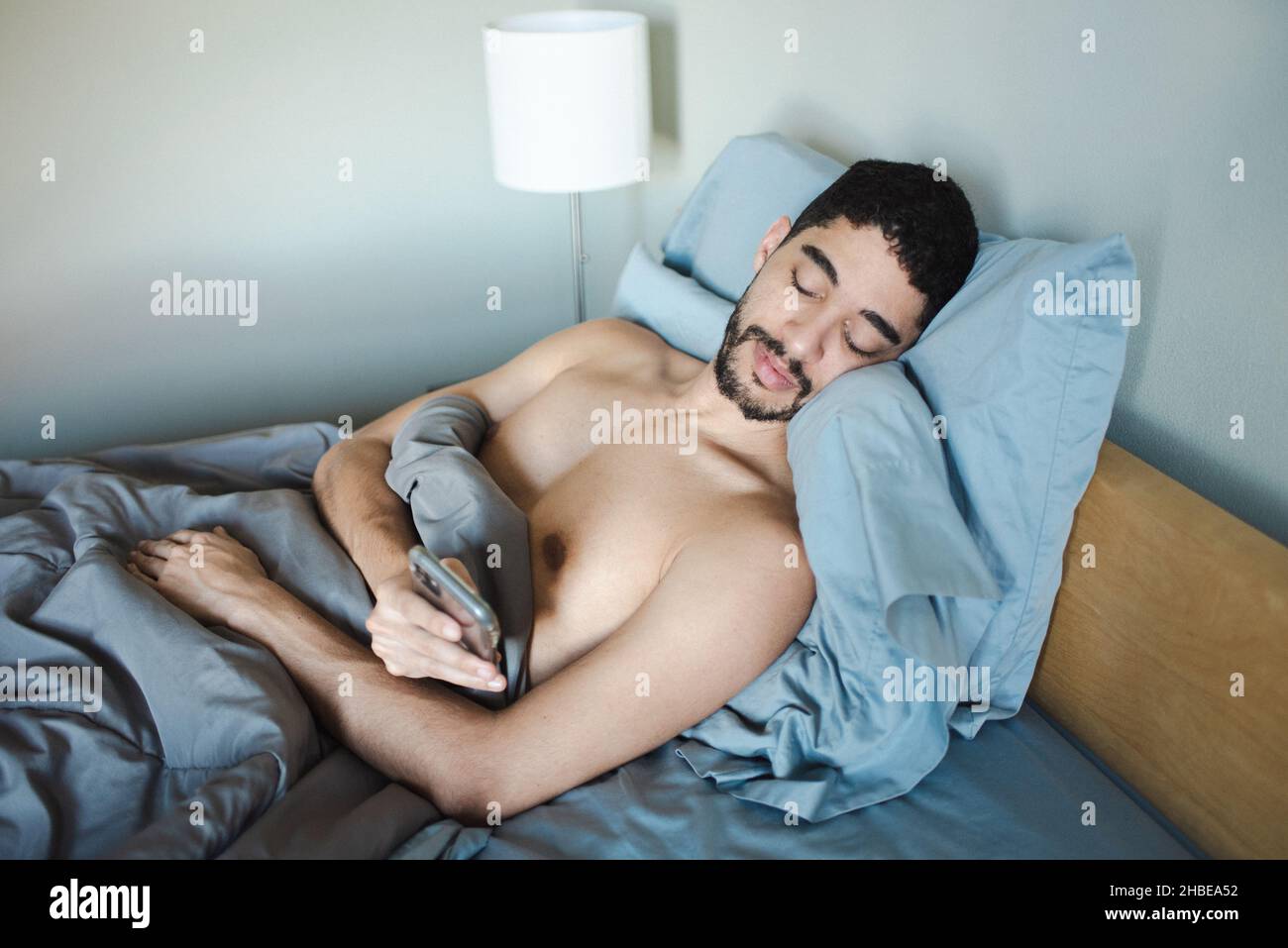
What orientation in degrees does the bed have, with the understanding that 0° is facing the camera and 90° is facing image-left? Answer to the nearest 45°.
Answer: approximately 90°
